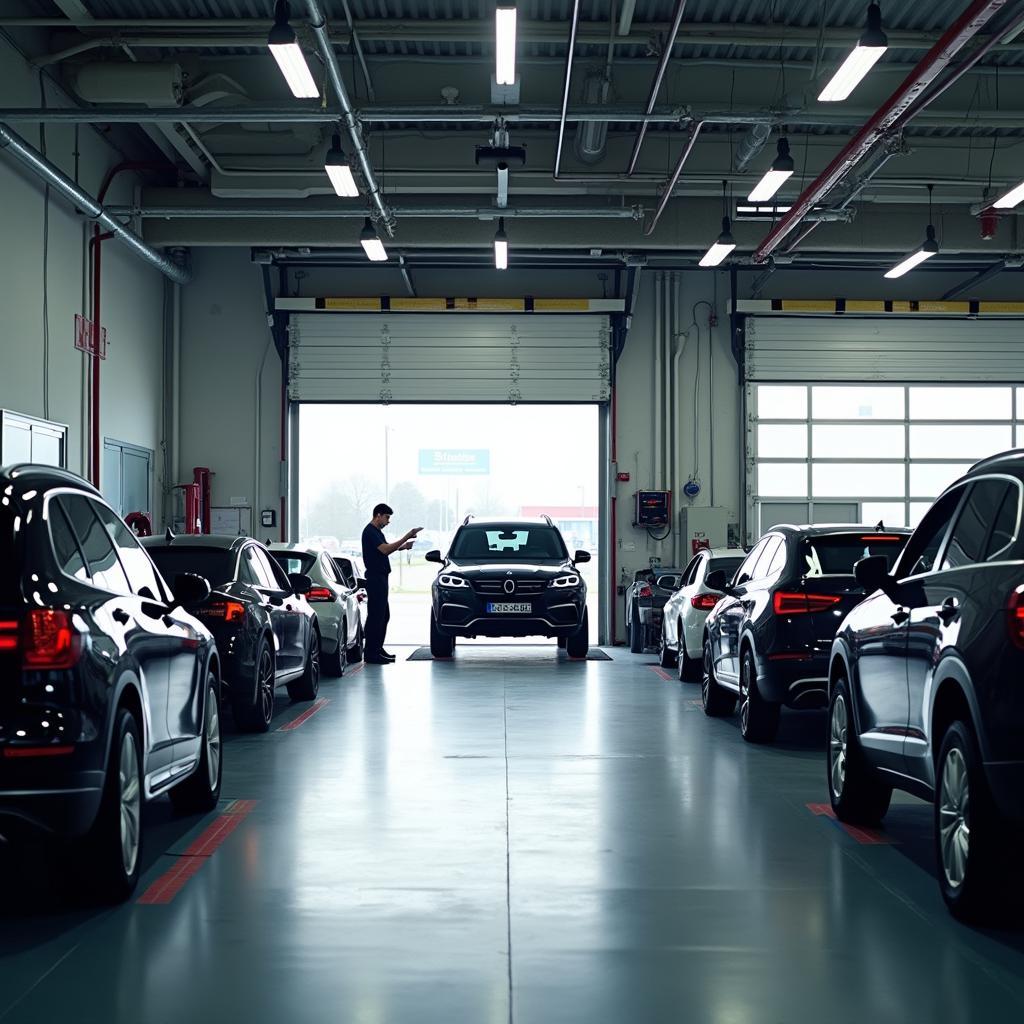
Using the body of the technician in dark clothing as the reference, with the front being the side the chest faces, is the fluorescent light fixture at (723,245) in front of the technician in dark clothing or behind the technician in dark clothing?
in front

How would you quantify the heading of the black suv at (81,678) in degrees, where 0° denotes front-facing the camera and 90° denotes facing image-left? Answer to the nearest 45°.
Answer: approximately 225°

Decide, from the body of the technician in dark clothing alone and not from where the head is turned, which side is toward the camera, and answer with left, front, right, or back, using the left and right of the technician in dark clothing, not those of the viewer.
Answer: right

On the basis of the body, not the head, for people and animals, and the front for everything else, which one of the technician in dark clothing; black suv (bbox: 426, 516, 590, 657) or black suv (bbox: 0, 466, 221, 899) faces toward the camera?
black suv (bbox: 426, 516, 590, 657)

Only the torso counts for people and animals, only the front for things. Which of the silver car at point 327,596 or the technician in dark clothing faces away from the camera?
the silver car

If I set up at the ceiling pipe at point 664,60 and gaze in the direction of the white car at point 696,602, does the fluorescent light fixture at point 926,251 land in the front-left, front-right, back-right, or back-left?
front-right

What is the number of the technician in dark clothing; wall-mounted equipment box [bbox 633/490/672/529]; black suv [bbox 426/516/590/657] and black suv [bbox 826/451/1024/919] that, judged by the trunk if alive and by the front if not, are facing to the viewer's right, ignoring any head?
1

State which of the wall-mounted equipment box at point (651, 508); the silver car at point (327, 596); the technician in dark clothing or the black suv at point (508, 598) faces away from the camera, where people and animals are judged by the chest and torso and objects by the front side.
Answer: the silver car

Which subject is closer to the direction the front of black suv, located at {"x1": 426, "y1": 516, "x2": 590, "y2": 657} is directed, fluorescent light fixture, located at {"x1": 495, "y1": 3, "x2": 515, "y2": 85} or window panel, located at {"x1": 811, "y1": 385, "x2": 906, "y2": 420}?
the fluorescent light fixture

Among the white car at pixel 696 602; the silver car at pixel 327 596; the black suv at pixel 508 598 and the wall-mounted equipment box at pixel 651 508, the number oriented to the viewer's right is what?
0

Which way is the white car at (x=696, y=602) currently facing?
away from the camera

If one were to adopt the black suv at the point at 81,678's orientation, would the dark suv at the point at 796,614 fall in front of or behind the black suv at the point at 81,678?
in front

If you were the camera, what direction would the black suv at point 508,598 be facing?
facing the viewer

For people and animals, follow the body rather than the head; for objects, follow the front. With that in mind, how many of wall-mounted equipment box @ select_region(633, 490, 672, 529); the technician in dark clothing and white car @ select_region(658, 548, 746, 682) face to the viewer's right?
1

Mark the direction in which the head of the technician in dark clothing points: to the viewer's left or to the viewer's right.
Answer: to the viewer's right

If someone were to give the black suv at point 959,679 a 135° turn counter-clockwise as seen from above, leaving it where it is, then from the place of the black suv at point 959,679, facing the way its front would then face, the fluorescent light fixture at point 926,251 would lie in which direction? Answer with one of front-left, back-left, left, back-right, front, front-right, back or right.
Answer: back

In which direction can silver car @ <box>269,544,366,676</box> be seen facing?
away from the camera

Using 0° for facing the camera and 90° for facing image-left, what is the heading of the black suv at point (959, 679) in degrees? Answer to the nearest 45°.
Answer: approximately 135°

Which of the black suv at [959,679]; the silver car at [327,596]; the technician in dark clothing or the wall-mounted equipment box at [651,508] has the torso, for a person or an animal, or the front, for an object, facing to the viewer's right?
the technician in dark clothing

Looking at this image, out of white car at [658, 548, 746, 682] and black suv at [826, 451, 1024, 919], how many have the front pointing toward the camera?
0
